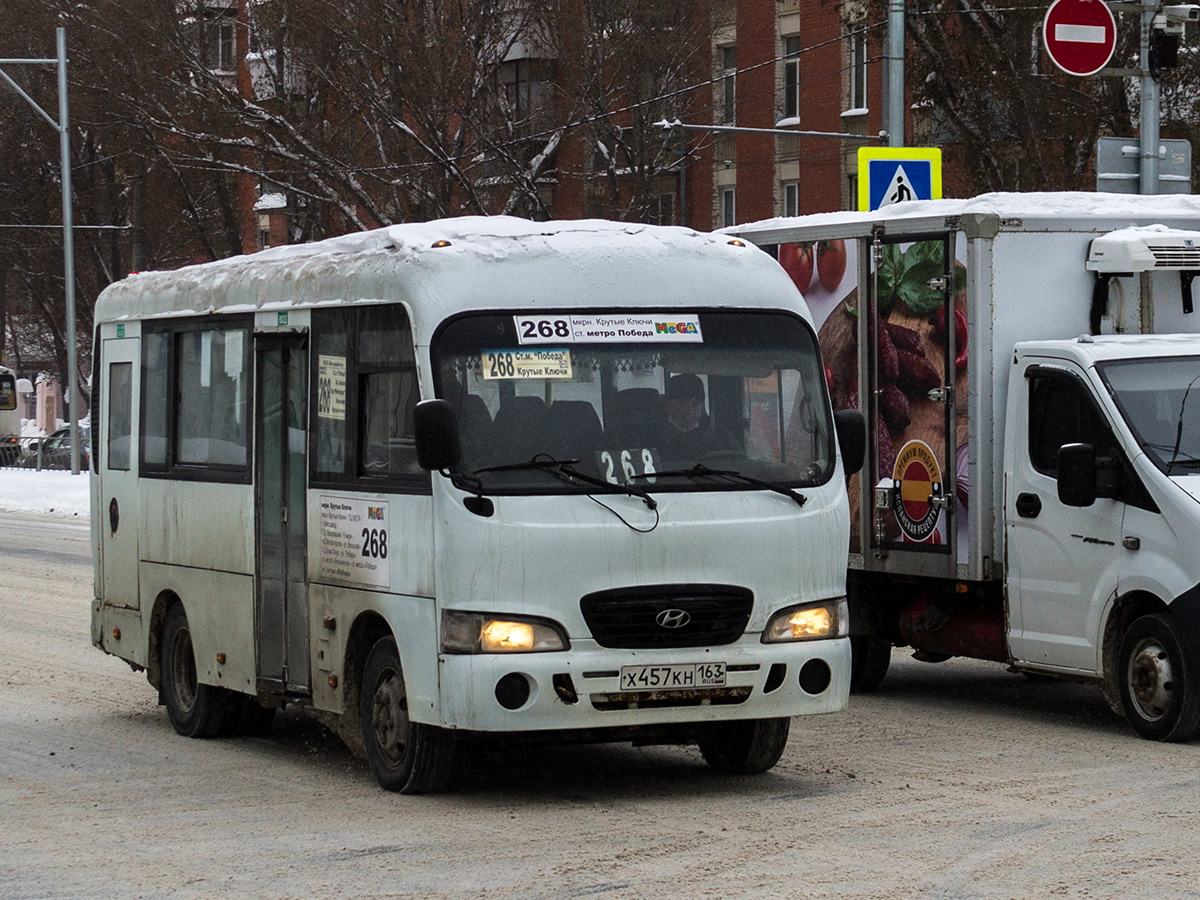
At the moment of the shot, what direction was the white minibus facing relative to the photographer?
facing the viewer and to the right of the viewer

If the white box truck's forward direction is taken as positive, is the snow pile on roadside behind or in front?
behind

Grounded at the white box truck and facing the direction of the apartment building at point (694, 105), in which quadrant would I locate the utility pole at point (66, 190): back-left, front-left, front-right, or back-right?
front-left

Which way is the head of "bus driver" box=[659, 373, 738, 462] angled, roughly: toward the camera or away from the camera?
toward the camera

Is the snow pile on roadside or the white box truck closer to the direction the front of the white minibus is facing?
the white box truck

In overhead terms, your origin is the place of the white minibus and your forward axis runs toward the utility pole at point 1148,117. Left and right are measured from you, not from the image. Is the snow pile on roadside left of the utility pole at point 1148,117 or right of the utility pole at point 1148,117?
left

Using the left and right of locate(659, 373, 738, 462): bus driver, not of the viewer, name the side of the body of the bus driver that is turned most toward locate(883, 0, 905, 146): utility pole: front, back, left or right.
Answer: back

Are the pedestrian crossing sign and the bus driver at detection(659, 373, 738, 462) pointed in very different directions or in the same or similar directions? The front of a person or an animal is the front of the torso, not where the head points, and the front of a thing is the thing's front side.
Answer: same or similar directions

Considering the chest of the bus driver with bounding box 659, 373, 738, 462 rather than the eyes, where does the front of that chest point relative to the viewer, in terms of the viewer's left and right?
facing the viewer

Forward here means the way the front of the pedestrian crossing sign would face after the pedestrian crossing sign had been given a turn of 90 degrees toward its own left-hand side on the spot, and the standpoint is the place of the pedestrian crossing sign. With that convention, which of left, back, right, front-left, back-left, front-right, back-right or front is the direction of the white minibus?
right

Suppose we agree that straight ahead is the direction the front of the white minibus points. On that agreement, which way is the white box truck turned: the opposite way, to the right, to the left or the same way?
the same way

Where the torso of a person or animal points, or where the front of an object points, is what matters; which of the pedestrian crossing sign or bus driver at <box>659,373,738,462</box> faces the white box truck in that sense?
the pedestrian crossing sign
